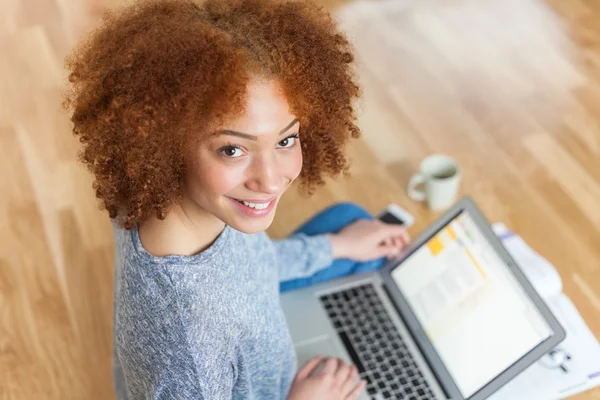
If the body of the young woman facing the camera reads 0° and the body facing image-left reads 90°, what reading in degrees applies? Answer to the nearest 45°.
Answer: approximately 270°

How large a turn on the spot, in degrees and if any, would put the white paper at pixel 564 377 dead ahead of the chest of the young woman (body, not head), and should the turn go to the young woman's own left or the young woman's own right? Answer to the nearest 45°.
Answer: approximately 45° to the young woman's own left

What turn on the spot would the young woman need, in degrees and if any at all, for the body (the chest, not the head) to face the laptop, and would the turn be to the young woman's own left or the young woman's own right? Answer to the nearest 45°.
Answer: approximately 45° to the young woman's own left

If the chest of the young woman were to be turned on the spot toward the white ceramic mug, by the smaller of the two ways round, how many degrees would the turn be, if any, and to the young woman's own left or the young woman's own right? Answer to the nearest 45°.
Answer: approximately 45° to the young woman's own left
